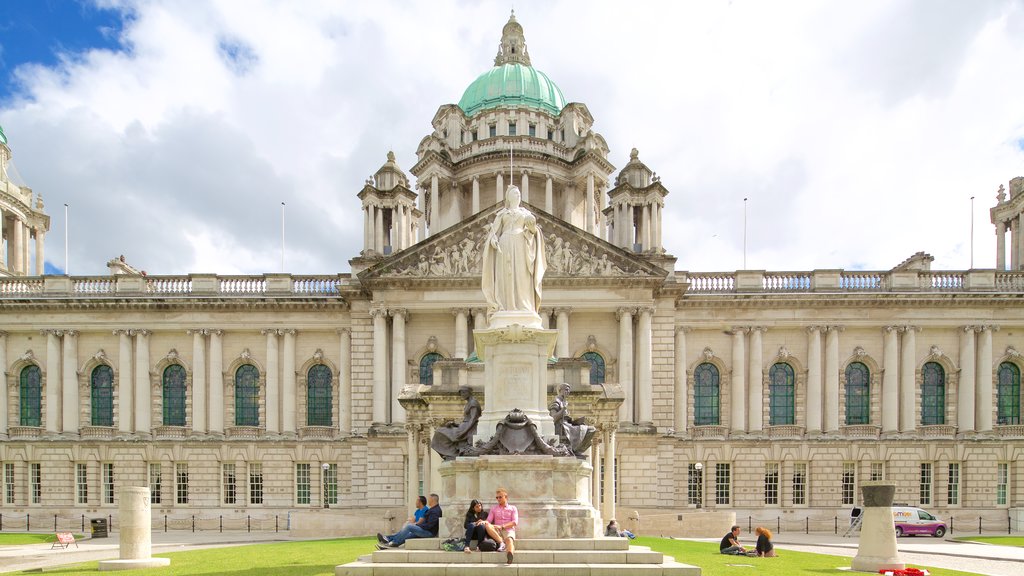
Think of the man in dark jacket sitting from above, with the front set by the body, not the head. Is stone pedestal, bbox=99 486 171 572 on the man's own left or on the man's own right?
on the man's own right

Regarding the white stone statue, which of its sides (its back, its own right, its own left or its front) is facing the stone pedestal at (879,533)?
left

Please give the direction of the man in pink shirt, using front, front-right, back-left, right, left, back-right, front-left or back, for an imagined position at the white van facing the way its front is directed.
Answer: right

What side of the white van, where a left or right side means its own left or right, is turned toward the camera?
right

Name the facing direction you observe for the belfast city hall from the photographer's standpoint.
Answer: facing the viewer

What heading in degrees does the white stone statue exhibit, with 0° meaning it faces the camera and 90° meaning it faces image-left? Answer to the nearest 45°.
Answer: approximately 0°

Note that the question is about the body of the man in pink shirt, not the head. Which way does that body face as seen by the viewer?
toward the camera
